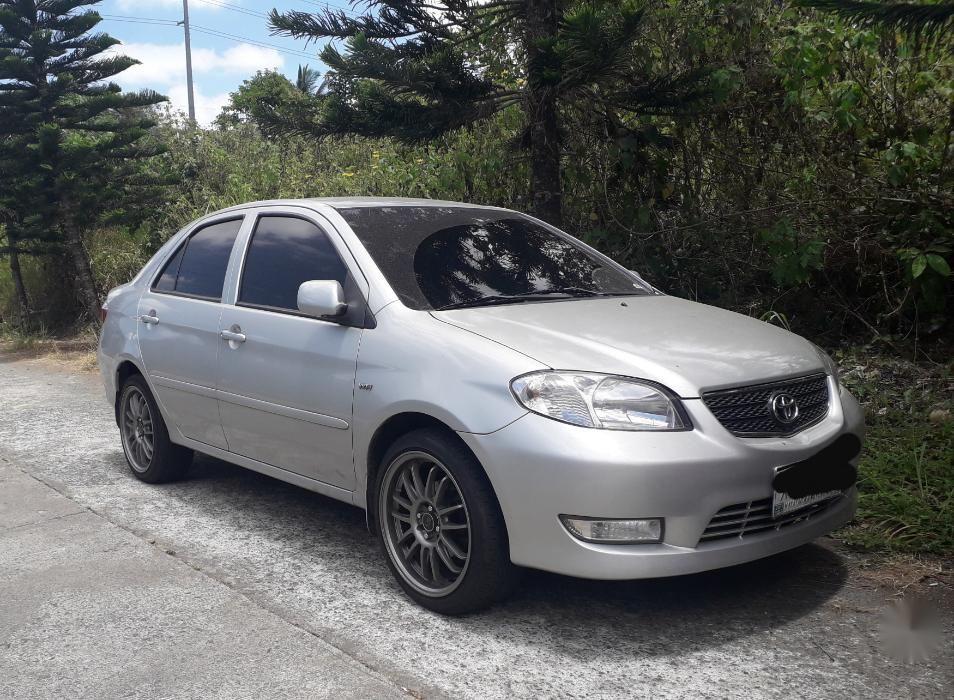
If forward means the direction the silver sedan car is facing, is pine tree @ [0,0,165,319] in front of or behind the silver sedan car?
behind

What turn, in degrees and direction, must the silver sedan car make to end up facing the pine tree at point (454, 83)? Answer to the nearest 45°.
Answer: approximately 135° to its left

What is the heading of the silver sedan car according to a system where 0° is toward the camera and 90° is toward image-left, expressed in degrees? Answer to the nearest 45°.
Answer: approximately 315°
